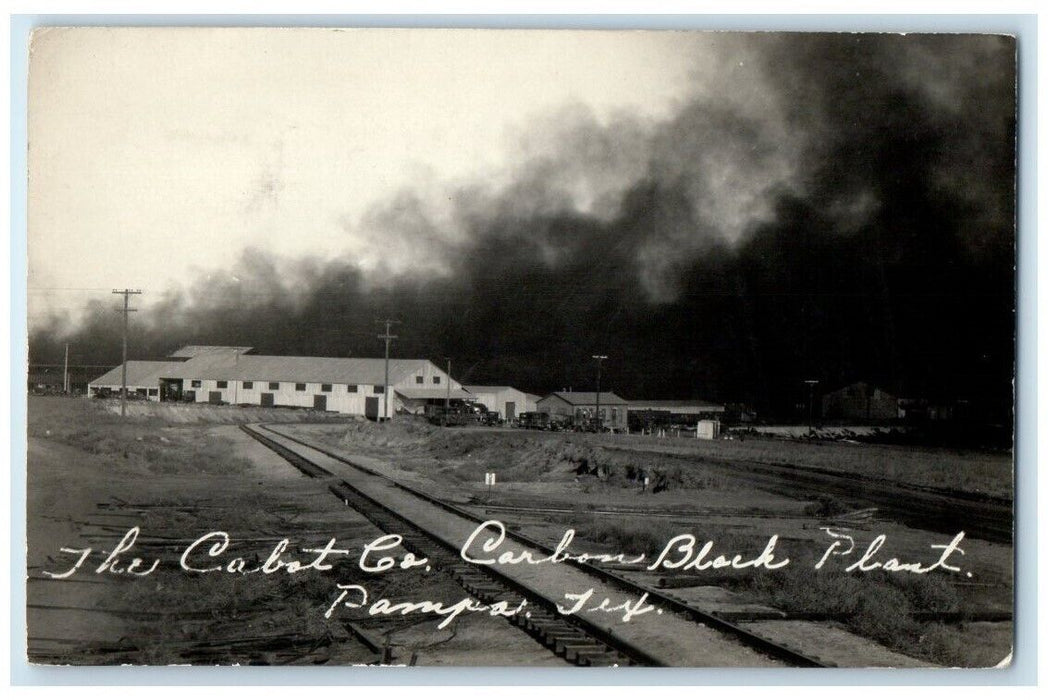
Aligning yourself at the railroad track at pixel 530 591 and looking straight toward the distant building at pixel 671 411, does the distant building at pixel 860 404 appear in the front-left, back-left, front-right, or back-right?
front-right
